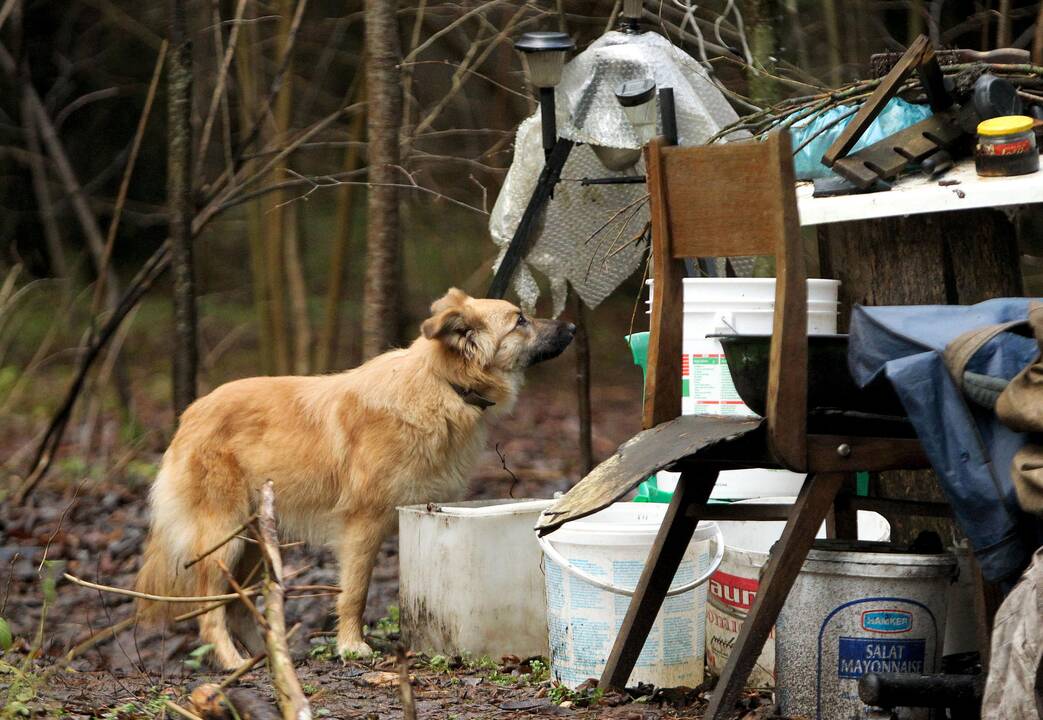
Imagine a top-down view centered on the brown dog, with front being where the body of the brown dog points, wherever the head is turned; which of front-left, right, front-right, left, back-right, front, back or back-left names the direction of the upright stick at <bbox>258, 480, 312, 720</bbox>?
right

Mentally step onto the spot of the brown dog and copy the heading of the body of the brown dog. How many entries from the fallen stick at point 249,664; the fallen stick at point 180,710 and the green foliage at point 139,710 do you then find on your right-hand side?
3

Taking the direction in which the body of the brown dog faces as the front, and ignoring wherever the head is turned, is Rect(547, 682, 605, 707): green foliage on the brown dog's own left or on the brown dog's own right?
on the brown dog's own right

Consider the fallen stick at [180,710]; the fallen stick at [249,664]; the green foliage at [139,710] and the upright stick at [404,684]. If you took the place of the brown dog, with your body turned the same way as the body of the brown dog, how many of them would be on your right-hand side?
4

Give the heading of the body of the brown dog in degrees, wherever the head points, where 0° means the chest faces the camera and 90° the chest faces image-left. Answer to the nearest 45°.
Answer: approximately 270°

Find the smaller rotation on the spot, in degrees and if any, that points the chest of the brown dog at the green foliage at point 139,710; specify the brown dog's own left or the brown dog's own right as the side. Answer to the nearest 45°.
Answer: approximately 90° to the brown dog's own right

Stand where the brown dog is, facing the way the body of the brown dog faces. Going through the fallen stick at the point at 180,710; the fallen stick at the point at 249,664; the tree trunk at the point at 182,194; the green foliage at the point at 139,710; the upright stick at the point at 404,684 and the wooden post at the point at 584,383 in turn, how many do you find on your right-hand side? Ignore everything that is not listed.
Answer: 4

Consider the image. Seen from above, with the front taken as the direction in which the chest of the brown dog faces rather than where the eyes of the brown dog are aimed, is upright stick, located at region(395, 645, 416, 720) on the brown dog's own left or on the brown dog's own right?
on the brown dog's own right

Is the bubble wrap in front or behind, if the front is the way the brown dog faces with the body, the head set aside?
in front
